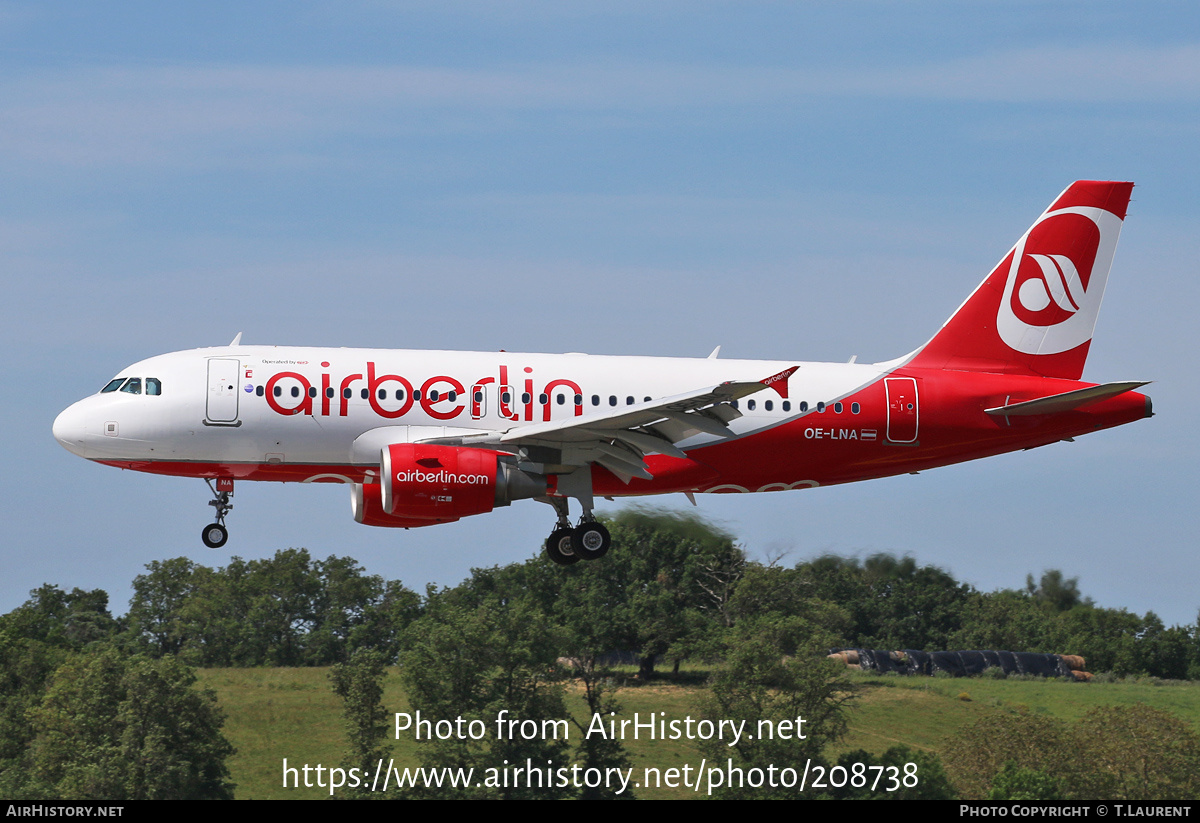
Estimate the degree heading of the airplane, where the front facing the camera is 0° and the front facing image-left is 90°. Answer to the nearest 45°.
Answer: approximately 90°
